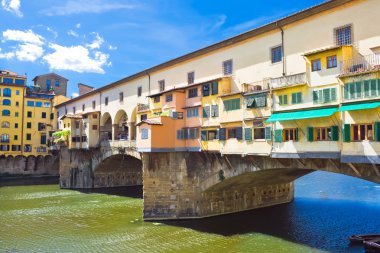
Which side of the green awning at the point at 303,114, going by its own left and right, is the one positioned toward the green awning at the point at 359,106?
left

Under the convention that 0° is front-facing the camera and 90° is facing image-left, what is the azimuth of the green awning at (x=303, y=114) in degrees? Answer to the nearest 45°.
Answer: approximately 45°

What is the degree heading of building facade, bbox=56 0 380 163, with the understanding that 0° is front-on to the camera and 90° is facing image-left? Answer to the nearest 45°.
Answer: approximately 45°

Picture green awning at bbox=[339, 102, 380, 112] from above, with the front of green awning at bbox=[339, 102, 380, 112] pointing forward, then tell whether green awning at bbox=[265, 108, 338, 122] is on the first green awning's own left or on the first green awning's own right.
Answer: on the first green awning's own right
